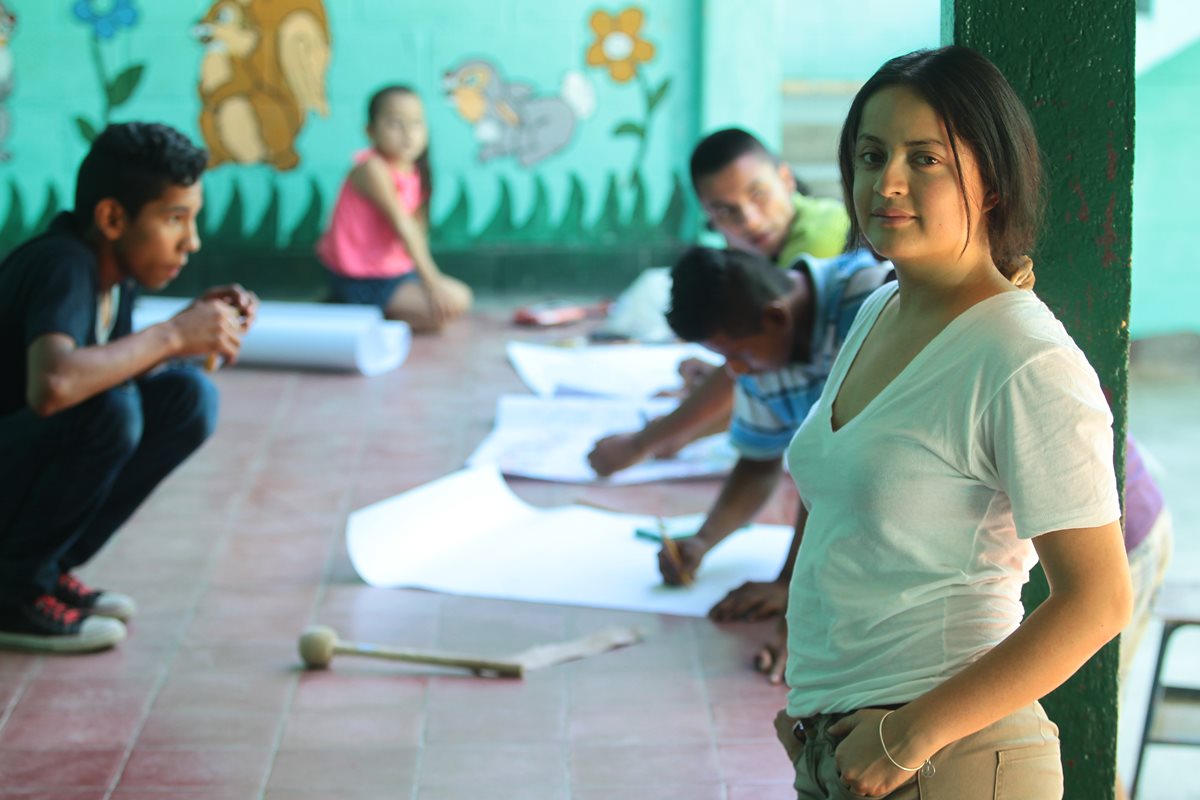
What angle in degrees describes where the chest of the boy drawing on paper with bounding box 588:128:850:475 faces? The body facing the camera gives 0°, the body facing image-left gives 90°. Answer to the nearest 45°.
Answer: approximately 45°

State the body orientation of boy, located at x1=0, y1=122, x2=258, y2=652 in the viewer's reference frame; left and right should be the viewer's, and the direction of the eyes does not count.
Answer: facing to the right of the viewer

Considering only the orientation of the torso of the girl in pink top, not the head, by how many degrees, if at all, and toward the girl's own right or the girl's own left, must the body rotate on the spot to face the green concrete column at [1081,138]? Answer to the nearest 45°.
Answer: approximately 45° to the girl's own right

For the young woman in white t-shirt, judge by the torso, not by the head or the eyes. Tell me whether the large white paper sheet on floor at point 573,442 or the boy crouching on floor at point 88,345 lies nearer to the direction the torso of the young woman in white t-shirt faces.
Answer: the boy crouching on floor

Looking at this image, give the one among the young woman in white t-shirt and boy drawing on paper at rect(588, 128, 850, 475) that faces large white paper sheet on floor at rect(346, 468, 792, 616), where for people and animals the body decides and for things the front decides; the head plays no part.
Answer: the boy drawing on paper

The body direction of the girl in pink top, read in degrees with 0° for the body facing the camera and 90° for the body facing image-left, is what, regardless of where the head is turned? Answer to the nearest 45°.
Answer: approximately 315°

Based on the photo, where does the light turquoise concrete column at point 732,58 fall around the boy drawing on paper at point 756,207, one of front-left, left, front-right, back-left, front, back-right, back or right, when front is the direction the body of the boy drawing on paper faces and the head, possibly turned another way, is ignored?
back-right

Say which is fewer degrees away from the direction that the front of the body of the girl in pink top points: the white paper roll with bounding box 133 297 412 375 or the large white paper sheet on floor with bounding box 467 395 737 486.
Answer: the large white paper sheet on floor

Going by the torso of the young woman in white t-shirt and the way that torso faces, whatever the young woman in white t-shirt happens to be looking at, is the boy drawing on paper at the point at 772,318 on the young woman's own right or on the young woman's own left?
on the young woman's own right

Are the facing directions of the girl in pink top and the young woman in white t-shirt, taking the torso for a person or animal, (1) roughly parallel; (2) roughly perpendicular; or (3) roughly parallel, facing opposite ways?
roughly perpendicular
